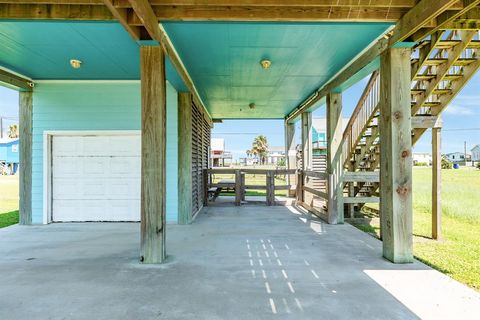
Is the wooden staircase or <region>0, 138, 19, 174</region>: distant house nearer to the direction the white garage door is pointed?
the wooden staircase

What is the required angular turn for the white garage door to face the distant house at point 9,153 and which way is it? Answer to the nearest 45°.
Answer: approximately 180°

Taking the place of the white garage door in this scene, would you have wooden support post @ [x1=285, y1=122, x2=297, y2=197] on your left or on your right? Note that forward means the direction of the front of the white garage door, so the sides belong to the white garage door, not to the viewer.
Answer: on your left

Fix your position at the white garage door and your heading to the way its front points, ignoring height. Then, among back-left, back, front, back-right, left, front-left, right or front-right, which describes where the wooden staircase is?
front-left

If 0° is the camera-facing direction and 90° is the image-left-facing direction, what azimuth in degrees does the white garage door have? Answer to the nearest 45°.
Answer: approximately 0°

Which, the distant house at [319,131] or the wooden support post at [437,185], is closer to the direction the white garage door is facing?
the wooden support post

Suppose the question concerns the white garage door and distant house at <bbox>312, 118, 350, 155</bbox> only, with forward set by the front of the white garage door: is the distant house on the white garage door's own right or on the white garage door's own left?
on the white garage door's own left

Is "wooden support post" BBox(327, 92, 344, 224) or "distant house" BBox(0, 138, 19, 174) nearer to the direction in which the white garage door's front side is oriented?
the wooden support post

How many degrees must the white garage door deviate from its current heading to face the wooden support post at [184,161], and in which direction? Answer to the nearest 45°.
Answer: approximately 45° to its left

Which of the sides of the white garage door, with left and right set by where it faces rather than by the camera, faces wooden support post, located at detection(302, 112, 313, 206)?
left
